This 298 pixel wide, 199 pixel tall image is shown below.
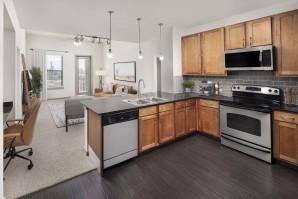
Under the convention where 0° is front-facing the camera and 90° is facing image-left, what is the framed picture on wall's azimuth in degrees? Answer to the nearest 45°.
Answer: approximately 45°

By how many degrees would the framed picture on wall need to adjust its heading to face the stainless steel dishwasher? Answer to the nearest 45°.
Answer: approximately 45° to its left

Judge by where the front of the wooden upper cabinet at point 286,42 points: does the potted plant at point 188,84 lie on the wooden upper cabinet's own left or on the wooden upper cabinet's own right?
on the wooden upper cabinet's own right

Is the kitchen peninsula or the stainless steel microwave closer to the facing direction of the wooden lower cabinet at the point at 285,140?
the kitchen peninsula

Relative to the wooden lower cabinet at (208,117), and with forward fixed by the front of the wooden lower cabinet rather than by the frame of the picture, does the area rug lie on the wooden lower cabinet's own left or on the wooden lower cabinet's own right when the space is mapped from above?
on the wooden lower cabinet's own right

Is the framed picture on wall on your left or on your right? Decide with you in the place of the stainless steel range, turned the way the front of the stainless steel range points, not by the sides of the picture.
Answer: on your right

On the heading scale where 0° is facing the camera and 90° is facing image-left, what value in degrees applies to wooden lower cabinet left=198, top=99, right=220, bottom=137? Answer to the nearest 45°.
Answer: approximately 45°
